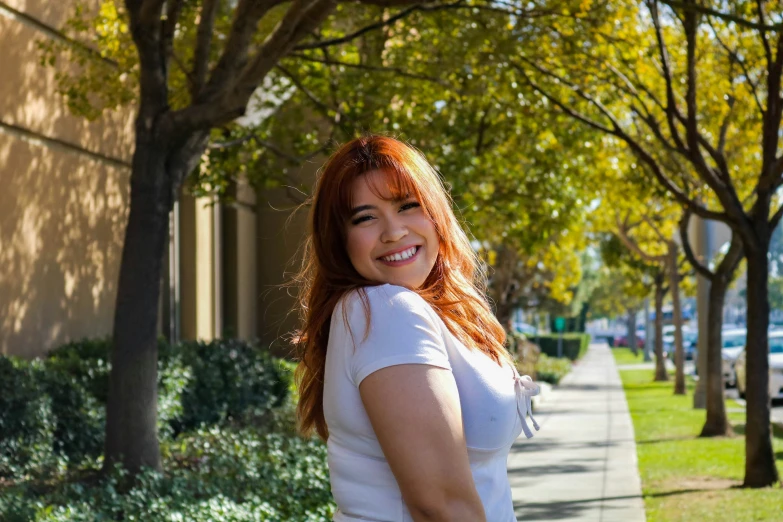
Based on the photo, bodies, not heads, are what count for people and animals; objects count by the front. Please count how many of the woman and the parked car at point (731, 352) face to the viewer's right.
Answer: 1

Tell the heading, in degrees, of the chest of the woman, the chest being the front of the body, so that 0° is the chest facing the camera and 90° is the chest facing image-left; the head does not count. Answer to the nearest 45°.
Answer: approximately 270°

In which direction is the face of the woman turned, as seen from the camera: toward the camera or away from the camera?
toward the camera

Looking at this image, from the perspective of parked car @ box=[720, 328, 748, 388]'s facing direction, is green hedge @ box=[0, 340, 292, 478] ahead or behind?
ahead

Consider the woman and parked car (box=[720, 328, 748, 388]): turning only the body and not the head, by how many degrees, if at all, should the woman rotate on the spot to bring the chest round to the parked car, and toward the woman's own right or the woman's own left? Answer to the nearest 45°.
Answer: approximately 90° to the woman's own left

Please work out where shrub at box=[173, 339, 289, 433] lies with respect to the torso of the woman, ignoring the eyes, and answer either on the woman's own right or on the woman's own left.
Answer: on the woman's own left

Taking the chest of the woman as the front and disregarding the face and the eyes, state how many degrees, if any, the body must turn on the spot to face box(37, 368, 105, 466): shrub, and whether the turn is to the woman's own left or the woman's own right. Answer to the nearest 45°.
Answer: approximately 90° to the woman's own left

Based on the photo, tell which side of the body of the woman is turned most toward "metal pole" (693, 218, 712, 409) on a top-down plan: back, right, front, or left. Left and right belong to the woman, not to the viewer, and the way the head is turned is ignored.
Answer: left

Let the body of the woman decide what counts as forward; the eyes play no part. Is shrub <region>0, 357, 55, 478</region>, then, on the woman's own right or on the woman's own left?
on the woman's own left
